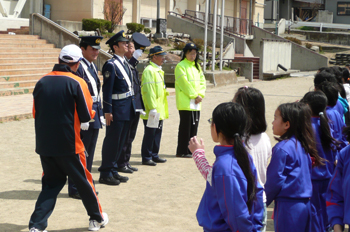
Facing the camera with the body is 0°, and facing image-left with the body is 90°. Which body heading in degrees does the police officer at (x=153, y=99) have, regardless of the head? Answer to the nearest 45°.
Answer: approximately 270°

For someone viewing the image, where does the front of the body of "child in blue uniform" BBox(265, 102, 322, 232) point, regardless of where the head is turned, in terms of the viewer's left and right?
facing away from the viewer and to the left of the viewer

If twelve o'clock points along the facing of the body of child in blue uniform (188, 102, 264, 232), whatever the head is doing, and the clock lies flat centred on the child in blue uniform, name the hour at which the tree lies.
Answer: The tree is roughly at 1 o'clock from the child in blue uniform.

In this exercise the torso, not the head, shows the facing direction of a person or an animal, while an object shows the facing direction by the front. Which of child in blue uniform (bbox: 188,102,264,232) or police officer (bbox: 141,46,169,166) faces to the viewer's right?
the police officer

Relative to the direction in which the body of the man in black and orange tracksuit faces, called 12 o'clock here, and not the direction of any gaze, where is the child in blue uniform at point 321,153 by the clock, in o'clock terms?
The child in blue uniform is roughly at 2 o'clock from the man in black and orange tracksuit.

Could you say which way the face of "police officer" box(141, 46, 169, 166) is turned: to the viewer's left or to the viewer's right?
to the viewer's right

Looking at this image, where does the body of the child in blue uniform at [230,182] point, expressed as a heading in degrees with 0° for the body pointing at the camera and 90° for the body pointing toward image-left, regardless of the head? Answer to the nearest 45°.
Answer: approximately 135°
